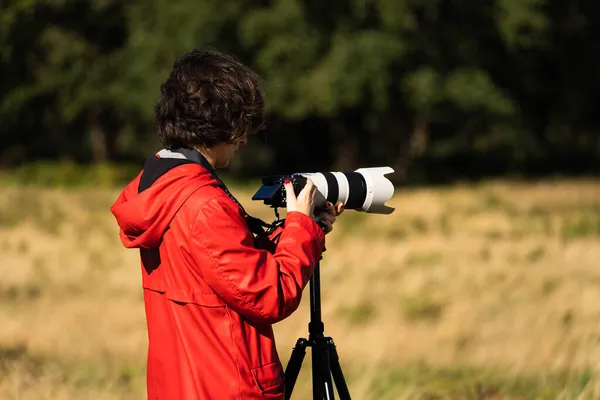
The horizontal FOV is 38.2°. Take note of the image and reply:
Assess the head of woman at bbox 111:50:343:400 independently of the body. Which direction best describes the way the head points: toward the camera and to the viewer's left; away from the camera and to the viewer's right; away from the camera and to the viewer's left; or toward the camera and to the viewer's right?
away from the camera and to the viewer's right

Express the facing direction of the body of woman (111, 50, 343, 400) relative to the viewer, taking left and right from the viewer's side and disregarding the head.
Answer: facing away from the viewer and to the right of the viewer

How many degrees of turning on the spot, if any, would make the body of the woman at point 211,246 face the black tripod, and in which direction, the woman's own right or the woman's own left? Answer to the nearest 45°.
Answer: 0° — they already face it
